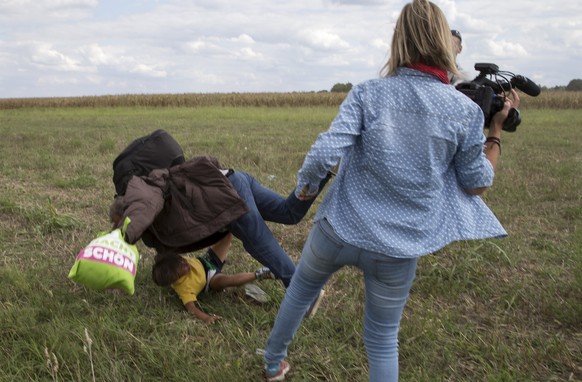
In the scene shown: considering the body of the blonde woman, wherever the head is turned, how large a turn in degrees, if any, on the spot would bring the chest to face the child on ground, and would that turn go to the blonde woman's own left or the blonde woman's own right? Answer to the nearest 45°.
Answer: approximately 45° to the blonde woman's own left

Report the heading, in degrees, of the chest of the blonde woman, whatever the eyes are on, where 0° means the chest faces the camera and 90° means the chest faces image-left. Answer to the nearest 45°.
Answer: approximately 180°

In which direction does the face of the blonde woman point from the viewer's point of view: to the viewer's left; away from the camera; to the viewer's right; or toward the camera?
away from the camera
